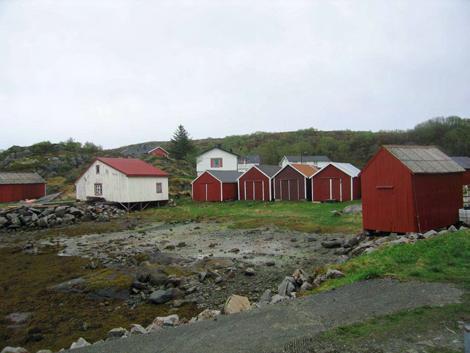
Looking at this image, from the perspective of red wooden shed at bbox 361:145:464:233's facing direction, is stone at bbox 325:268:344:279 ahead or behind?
ahead

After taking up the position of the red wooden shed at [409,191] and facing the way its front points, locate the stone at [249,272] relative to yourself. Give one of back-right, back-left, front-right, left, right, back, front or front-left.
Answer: front

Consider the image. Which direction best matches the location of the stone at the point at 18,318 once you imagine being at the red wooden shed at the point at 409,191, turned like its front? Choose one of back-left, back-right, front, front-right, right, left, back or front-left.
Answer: front

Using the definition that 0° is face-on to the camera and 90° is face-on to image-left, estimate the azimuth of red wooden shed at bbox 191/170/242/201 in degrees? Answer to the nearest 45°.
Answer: approximately 45°

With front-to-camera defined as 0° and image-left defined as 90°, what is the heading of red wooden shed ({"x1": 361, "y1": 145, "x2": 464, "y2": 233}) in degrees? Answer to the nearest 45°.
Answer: approximately 45°

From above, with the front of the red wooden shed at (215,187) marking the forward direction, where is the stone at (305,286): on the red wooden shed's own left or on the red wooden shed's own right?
on the red wooden shed's own left

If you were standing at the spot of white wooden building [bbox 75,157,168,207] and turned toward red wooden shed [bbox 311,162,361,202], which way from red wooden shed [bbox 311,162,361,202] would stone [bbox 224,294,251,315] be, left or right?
right

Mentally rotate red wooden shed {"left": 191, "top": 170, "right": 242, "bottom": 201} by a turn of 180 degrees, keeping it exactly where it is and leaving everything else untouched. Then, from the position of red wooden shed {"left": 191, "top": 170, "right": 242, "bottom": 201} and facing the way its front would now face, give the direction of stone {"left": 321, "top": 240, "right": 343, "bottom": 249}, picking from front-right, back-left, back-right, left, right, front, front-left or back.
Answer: back-right

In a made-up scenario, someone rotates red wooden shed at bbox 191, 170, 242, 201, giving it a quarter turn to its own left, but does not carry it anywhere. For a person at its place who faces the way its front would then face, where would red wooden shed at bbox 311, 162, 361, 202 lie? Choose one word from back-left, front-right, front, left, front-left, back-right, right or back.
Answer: front

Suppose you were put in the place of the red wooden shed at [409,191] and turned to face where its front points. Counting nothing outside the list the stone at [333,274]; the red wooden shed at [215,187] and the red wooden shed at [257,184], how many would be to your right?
2

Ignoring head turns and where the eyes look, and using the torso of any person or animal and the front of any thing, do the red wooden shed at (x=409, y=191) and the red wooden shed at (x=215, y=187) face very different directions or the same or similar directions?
same or similar directions

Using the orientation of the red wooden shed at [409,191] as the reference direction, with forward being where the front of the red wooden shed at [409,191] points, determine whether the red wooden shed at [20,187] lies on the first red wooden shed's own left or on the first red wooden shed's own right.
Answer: on the first red wooden shed's own right

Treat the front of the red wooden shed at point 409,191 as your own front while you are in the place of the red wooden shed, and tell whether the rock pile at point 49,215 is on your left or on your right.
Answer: on your right

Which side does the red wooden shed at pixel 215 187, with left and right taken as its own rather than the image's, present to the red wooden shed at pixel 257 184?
left

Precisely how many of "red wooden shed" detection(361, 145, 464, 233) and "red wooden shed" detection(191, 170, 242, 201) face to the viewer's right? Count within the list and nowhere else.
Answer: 0

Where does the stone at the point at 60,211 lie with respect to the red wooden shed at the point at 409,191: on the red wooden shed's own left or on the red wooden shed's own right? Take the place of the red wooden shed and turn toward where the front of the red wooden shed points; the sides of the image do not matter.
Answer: on the red wooden shed's own right

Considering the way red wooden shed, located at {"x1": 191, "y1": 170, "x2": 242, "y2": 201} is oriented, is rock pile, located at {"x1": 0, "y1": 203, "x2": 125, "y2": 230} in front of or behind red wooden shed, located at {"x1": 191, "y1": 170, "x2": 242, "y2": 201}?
in front

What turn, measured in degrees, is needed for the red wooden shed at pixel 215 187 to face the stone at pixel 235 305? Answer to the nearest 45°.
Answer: approximately 45° to its left

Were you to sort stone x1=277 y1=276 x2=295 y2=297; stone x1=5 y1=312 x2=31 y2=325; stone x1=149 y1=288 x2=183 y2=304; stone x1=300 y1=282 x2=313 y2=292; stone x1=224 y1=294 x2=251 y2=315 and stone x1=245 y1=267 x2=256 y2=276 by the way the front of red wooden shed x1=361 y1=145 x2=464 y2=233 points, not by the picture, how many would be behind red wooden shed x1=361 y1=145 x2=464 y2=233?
0
